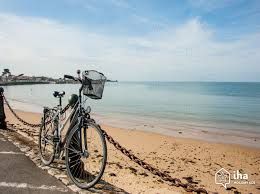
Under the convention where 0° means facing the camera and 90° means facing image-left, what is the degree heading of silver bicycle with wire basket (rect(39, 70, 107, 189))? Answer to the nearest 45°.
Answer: approximately 315°
